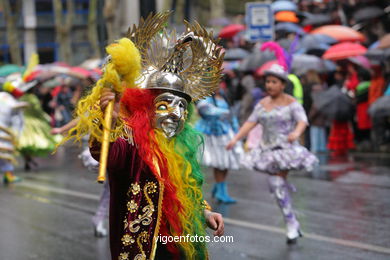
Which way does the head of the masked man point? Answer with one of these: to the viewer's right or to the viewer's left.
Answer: to the viewer's right

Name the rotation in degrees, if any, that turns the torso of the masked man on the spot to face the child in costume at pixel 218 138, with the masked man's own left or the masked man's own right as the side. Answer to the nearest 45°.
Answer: approximately 135° to the masked man's own left

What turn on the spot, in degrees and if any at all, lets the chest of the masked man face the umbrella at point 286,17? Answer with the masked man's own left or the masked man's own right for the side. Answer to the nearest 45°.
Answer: approximately 135° to the masked man's own left

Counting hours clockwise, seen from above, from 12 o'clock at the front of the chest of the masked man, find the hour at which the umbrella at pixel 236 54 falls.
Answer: The umbrella is roughly at 8 o'clock from the masked man.

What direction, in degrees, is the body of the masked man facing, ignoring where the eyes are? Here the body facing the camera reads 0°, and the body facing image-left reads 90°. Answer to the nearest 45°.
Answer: approximately 315°

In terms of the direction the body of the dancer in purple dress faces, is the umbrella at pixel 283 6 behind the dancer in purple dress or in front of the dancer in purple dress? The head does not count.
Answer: behind
